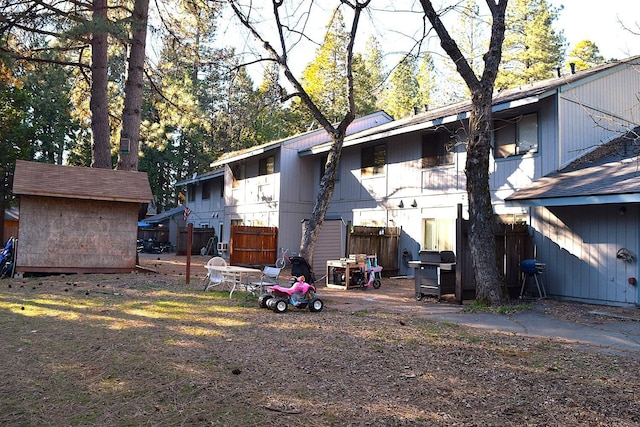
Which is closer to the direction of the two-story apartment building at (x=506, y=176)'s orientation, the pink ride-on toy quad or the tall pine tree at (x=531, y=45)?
the pink ride-on toy quad

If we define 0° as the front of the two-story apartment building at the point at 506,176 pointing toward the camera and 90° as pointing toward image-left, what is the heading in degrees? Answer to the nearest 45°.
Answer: approximately 45°

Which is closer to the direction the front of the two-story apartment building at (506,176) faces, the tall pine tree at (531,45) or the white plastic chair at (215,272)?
the white plastic chair

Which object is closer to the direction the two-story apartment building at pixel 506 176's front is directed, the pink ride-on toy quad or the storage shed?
the pink ride-on toy quad

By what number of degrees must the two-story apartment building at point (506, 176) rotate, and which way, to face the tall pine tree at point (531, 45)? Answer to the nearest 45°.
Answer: approximately 135° to its right

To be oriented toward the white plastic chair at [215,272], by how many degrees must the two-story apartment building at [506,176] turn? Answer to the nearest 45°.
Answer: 0° — it already faces it

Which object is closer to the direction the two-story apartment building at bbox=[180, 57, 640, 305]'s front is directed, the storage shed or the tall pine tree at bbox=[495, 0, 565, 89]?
the storage shed

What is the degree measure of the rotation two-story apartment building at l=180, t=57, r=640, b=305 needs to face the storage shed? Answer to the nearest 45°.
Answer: approximately 45° to its right
